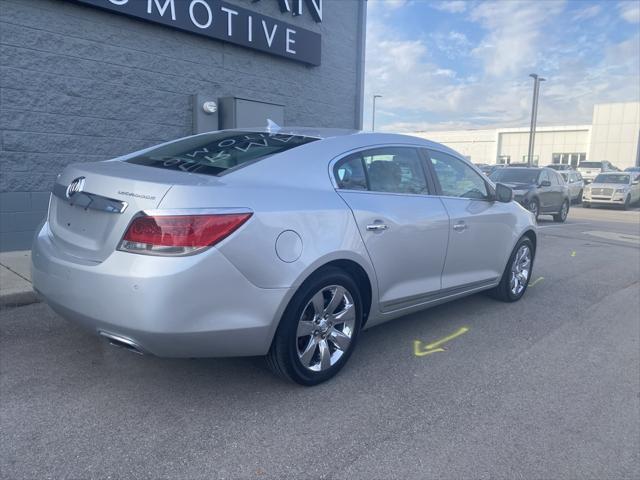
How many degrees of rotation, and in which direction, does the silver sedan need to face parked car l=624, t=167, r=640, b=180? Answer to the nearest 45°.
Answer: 0° — it already faces it

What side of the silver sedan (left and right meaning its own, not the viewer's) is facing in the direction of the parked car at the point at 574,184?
front

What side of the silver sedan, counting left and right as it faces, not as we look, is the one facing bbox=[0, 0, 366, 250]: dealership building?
left

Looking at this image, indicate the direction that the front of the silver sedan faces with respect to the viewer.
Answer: facing away from the viewer and to the right of the viewer

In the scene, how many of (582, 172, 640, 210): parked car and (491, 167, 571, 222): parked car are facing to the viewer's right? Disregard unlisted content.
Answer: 0

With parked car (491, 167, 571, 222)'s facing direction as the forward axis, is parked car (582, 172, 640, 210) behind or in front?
behind

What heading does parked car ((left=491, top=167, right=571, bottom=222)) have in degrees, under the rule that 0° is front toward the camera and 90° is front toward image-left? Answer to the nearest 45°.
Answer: approximately 45°

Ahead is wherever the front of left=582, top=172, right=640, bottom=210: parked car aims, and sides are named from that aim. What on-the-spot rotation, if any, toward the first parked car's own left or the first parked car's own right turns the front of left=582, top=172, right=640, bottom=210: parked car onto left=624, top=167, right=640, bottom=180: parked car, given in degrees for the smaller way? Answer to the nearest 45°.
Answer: approximately 135° to the first parked car's own right

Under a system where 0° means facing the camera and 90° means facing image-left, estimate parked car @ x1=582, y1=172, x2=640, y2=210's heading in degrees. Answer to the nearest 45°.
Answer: approximately 45°

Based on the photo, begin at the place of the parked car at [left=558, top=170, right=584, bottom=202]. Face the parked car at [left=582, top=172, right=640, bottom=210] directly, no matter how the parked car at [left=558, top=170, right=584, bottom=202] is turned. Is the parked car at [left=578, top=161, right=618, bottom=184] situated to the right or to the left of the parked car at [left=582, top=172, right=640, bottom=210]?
left

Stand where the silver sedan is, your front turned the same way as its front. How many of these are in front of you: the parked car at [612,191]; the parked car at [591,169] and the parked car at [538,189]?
3

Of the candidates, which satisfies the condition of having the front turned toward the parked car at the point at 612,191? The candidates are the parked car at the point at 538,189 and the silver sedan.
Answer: the silver sedan
